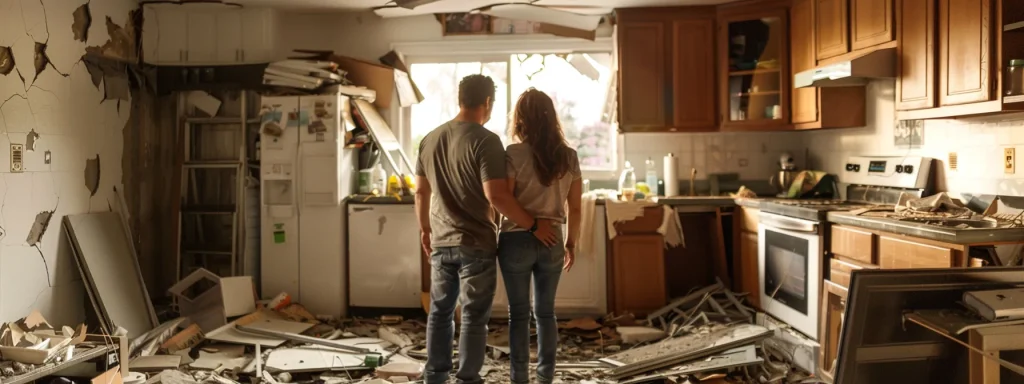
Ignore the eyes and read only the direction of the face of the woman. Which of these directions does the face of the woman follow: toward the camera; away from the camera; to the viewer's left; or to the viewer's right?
away from the camera

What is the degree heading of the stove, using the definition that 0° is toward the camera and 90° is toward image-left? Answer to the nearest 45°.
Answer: approximately 45°

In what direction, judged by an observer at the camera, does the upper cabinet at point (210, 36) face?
facing the viewer

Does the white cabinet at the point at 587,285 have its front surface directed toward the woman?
yes

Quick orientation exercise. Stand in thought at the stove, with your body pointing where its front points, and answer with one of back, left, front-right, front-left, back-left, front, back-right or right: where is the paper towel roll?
right

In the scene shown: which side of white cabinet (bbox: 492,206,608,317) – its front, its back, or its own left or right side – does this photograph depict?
front

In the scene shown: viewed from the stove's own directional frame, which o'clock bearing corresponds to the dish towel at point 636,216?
The dish towel is roughly at 2 o'clock from the stove.

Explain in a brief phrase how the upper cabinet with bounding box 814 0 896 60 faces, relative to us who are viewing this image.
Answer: facing the viewer and to the left of the viewer

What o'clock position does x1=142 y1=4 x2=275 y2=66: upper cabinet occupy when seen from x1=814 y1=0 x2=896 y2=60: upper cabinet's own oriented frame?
x1=142 y1=4 x2=275 y2=66: upper cabinet is roughly at 1 o'clock from x1=814 y1=0 x2=896 y2=60: upper cabinet.

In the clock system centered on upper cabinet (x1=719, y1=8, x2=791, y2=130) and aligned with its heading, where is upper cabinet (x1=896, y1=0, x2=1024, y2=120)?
upper cabinet (x1=896, y1=0, x2=1024, y2=120) is roughly at 11 o'clock from upper cabinet (x1=719, y1=8, x2=791, y2=130).

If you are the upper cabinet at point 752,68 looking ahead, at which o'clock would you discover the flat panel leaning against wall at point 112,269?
The flat panel leaning against wall is roughly at 2 o'clock from the upper cabinet.

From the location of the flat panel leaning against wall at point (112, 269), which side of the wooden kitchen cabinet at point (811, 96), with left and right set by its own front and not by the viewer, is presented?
front

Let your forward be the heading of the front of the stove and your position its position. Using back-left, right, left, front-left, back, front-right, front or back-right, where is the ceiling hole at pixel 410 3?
front-right

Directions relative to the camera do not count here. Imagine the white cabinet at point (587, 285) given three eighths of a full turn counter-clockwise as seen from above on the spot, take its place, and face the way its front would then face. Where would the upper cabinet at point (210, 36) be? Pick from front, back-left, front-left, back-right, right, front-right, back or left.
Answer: back-left

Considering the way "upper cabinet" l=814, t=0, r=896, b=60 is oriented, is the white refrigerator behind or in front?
in front

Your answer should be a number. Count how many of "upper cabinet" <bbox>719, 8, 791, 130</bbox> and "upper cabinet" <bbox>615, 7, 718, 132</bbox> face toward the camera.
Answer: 2

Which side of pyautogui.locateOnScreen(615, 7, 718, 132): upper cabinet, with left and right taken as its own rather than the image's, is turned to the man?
front

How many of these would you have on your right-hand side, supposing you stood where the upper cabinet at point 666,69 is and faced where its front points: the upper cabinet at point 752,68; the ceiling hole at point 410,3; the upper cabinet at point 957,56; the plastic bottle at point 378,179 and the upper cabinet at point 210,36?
3

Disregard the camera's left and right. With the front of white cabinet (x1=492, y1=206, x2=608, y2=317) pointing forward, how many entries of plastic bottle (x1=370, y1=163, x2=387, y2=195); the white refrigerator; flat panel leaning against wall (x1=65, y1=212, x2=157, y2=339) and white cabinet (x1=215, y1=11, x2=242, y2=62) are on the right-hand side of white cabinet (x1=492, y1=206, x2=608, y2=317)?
4
